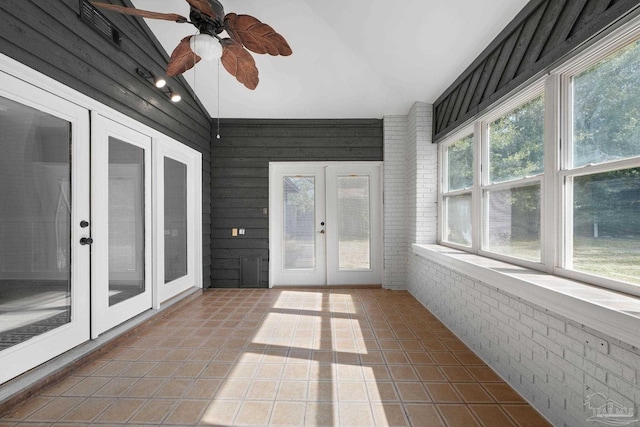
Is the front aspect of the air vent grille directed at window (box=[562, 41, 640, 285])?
yes

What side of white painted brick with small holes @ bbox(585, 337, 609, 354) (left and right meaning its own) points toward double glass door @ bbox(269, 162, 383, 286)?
right

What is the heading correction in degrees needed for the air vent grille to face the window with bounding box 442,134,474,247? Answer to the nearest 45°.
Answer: approximately 45° to its left

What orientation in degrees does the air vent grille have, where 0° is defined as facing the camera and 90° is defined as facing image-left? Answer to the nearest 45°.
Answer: approximately 315°

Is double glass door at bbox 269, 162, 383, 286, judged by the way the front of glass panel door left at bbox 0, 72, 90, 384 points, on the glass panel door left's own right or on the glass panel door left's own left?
on the glass panel door left's own left

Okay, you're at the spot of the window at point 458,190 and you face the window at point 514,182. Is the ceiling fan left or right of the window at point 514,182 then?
right

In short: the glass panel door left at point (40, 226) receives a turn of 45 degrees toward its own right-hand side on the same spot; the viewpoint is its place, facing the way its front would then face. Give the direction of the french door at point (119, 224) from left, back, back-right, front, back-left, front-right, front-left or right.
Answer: back-left

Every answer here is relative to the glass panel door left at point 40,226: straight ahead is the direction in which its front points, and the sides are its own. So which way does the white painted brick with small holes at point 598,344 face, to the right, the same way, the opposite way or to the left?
the opposite way

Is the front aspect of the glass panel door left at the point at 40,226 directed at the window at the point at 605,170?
yes
